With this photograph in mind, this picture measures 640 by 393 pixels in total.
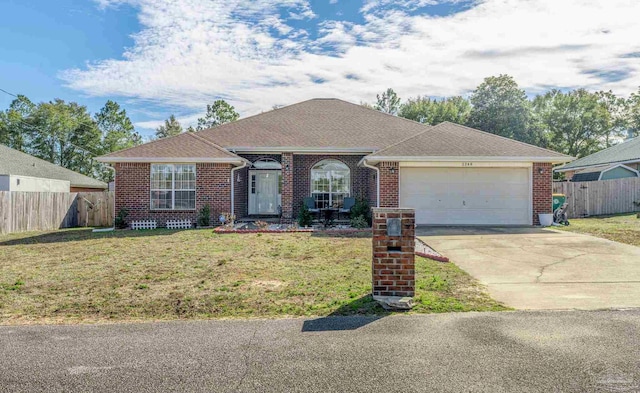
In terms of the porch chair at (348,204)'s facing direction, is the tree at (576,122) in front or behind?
behind

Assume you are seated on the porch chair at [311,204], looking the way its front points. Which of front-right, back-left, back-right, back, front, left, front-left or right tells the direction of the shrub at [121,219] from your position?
back-right

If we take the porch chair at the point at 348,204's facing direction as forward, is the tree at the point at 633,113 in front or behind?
behind

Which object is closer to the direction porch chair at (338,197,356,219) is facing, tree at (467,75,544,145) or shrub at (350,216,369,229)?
the shrub

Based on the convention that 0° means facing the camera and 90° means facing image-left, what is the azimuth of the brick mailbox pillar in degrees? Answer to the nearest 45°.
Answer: approximately 0°

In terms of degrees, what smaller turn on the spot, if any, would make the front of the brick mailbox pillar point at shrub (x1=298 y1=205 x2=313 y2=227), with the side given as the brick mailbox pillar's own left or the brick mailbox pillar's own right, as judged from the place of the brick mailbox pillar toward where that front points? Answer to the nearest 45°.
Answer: approximately 180°

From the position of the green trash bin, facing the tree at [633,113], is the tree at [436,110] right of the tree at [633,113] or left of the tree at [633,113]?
left

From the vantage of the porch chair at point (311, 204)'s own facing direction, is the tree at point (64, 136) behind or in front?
behind

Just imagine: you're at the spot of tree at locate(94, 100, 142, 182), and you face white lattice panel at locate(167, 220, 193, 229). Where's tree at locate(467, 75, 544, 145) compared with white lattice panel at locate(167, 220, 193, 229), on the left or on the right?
left

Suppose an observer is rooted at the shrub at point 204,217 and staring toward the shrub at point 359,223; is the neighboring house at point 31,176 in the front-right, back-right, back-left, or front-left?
back-left

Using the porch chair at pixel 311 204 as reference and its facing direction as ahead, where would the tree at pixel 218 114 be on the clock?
The tree is roughly at 7 o'clock from the porch chair.

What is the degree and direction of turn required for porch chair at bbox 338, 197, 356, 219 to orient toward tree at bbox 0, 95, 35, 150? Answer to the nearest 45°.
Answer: approximately 90° to its right

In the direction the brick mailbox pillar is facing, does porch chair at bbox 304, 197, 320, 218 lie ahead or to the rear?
to the rear

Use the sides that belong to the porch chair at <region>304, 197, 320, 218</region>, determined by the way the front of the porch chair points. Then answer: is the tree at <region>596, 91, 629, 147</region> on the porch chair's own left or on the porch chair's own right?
on the porch chair's own left
